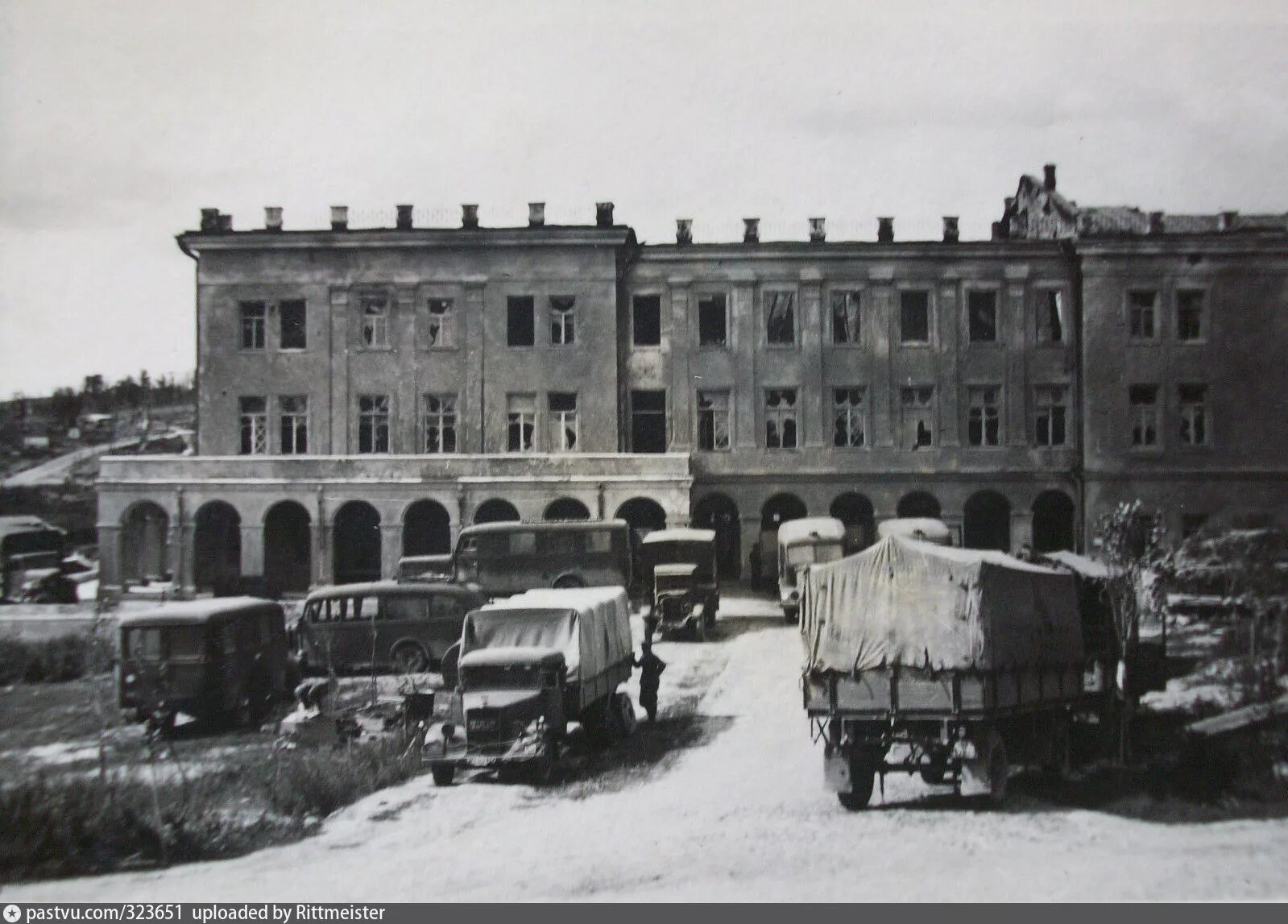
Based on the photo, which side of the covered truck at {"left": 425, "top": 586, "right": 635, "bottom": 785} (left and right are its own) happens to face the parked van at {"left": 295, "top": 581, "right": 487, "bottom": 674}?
right

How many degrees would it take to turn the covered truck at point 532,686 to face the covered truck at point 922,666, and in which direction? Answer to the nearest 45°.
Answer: approximately 90° to its left

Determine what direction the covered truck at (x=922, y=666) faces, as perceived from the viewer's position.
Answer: facing away from the viewer and to the right of the viewer

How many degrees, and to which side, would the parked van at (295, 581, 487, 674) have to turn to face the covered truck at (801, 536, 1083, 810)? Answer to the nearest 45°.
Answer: approximately 135° to its left

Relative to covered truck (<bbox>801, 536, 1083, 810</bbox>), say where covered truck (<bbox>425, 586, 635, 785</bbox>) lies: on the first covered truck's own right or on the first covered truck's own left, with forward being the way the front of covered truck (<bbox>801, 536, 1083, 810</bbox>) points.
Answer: on the first covered truck's own left

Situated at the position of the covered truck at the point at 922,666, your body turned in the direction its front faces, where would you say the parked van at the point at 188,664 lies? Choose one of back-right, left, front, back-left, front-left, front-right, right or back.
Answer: back-left

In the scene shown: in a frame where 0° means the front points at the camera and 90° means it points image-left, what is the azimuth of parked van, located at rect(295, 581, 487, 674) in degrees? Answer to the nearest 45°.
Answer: approximately 90°

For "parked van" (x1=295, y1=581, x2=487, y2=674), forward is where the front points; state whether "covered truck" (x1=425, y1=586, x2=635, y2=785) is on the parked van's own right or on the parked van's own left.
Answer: on the parked van's own left
